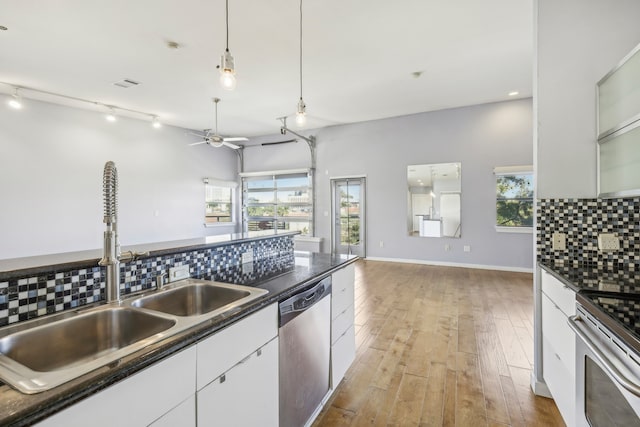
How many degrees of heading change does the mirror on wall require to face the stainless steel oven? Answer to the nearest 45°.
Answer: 0° — it already faces it

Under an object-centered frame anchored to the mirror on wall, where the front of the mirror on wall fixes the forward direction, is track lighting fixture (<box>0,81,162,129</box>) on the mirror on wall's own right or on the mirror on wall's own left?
on the mirror on wall's own right

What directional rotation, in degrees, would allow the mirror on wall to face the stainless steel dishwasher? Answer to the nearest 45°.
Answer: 0° — it already faces it

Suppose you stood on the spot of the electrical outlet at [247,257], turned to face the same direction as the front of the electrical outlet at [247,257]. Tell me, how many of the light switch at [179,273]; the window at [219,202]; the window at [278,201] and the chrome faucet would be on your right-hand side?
2

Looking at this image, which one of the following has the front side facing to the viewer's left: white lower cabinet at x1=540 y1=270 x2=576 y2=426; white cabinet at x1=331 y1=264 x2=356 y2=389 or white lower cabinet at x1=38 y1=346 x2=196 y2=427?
white lower cabinet at x1=540 y1=270 x2=576 y2=426

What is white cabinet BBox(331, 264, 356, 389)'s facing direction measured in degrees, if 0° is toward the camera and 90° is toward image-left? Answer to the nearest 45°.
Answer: approximately 315°

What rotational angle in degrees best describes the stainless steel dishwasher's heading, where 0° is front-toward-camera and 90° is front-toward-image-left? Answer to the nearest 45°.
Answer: approximately 315°

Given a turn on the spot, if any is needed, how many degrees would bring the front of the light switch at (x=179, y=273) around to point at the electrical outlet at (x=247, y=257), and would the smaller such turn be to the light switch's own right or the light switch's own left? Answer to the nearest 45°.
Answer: approximately 90° to the light switch's own left

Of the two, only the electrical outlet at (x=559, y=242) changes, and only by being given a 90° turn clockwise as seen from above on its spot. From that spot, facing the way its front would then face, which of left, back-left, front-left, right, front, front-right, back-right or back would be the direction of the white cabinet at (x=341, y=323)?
front-left

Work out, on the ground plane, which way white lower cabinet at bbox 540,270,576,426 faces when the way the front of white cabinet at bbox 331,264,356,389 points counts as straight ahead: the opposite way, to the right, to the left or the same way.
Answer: the opposite way

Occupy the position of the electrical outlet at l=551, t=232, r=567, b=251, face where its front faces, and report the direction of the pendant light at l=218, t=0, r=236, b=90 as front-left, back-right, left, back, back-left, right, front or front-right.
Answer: front-right

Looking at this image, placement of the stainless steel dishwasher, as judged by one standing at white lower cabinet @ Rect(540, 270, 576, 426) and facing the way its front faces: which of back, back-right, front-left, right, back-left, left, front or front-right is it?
front-left

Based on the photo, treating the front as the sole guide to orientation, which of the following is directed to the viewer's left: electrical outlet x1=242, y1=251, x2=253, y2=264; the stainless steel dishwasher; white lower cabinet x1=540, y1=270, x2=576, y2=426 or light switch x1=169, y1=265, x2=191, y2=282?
the white lower cabinet
